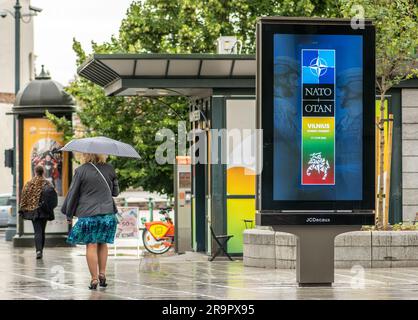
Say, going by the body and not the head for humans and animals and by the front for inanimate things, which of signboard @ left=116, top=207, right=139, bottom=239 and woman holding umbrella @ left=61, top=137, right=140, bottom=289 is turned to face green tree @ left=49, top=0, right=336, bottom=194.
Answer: the woman holding umbrella

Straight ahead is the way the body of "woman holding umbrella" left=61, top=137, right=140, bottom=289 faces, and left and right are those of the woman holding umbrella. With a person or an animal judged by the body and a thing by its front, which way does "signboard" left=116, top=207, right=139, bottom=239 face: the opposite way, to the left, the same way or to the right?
the opposite way

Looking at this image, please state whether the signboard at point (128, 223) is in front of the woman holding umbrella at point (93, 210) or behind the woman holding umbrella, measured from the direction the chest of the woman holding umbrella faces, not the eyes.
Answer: in front

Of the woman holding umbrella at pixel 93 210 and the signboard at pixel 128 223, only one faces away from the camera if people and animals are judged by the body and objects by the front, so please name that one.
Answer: the woman holding umbrella

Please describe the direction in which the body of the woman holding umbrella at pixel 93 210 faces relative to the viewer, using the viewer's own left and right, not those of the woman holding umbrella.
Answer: facing away from the viewer
